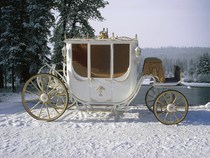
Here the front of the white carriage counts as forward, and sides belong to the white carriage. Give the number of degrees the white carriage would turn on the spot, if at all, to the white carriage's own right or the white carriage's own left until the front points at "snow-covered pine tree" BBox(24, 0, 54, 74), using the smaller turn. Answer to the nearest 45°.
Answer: approximately 90° to the white carriage's own left

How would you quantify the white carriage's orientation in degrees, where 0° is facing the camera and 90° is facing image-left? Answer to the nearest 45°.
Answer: approximately 270°

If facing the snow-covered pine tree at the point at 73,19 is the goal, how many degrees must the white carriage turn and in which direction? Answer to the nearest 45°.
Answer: approximately 90° to its left

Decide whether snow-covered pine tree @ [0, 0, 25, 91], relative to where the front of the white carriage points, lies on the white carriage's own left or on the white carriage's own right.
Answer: on the white carriage's own left

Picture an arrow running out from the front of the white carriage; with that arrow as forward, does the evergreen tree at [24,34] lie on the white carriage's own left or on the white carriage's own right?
on the white carriage's own left
